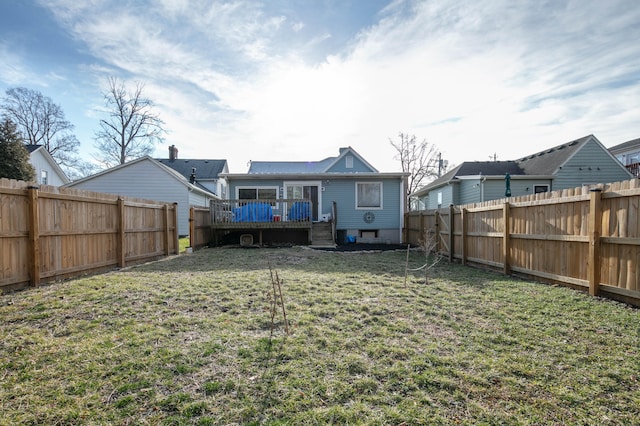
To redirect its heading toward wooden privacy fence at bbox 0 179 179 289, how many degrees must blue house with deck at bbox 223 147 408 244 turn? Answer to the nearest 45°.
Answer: approximately 135° to its left

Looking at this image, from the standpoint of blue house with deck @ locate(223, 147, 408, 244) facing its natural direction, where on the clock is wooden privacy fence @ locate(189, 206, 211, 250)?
The wooden privacy fence is roughly at 8 o'clock from the blue house with deck.

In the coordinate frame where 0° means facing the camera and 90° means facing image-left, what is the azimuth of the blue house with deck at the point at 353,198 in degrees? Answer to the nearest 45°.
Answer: approximately 180°
